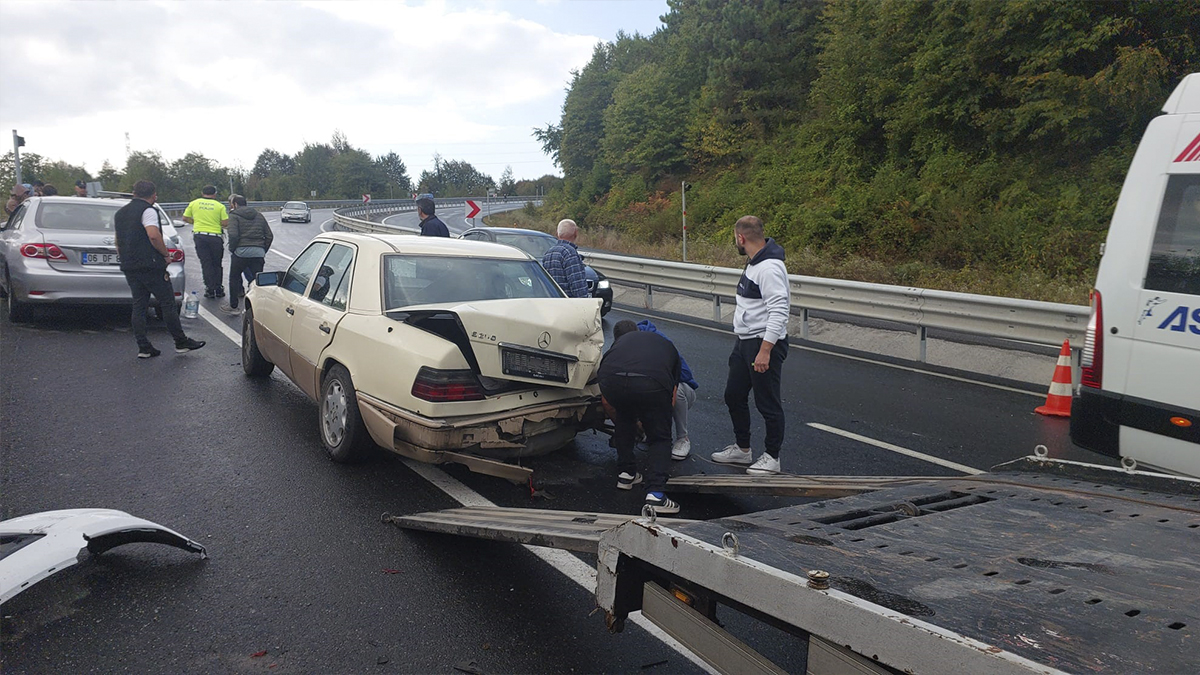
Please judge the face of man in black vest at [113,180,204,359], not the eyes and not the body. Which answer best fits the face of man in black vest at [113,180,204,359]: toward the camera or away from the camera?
away from the camera

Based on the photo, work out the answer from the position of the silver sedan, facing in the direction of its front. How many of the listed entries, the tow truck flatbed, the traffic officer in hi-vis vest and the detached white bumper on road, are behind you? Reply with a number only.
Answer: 2

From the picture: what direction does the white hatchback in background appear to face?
toward the camera

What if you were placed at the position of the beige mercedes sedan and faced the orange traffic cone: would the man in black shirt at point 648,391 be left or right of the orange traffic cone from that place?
right

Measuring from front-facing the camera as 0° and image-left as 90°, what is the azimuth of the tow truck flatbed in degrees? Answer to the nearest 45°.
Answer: approximately 315°

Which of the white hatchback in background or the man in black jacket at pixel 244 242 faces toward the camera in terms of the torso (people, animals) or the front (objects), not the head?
the white hatchback in background

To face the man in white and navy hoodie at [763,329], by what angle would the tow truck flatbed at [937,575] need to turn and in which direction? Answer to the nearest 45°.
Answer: approximately 135° to its left

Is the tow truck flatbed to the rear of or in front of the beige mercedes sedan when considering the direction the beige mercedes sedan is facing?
to the rear

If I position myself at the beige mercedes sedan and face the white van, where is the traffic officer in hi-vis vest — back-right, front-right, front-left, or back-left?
back-left
